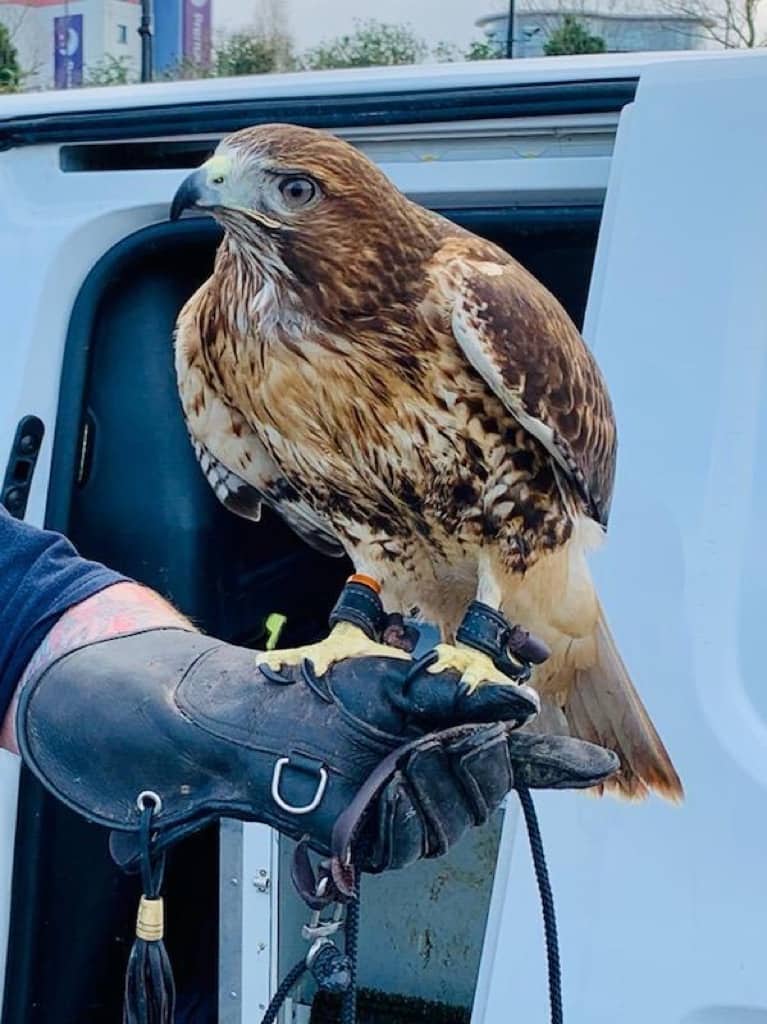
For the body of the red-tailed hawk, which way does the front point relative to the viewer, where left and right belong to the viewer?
facing the viewer and to the left of the viewer

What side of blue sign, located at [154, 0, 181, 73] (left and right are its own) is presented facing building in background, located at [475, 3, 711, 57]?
left

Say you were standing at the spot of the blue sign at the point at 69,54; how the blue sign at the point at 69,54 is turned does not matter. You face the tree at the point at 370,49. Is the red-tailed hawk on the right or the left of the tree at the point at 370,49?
right

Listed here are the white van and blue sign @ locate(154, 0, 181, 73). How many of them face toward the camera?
1

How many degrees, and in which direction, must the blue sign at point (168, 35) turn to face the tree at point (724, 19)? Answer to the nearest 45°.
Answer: approximately 45° to its left

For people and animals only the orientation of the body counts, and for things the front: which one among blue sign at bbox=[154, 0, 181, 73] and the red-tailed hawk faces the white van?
the blue sign

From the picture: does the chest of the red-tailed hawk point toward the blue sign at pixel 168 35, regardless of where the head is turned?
no

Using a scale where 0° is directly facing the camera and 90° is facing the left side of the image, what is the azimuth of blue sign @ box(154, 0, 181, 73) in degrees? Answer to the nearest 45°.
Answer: approximately 0°

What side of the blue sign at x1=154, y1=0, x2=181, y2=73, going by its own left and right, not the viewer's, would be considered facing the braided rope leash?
front

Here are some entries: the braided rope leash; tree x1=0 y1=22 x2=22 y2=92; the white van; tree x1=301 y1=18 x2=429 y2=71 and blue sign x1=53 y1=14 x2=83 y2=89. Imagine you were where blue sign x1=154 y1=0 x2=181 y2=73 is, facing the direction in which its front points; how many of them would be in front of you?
2

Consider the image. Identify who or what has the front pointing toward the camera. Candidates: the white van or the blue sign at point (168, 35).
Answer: the blue sign

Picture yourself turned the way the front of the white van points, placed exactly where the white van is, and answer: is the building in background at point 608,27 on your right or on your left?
on your right

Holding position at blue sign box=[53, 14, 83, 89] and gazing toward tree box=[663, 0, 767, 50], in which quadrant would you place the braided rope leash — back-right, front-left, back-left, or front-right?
front-right

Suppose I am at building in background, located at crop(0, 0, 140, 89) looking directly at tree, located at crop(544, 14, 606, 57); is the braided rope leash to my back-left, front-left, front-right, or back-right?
front-right

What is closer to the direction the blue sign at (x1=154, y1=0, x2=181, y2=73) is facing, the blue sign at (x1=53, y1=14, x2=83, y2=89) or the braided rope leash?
the braided rope leash
